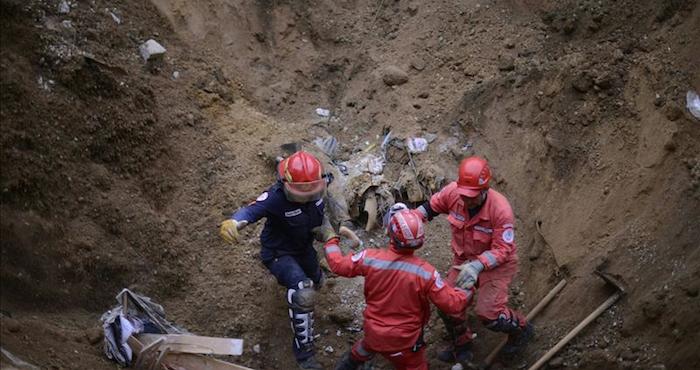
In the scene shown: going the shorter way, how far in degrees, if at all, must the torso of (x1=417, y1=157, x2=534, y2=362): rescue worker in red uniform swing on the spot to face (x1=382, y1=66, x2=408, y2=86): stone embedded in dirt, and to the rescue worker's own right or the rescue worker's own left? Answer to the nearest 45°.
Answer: approximately 90° to the rescue worker's own right

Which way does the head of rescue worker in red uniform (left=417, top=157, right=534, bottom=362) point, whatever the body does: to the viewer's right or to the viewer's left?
to the viewer's left

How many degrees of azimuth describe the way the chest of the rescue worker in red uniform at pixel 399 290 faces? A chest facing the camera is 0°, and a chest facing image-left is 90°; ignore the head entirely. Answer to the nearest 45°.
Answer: approximately 180°

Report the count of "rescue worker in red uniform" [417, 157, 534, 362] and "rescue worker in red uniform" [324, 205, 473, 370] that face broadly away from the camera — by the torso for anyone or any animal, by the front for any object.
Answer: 1

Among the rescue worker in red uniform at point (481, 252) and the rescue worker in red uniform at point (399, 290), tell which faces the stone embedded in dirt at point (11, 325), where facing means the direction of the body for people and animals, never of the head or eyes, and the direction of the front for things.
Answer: the rescue worker in red uniform at point (481, 252)

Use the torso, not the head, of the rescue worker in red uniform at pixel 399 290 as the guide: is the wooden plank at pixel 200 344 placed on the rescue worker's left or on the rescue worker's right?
on the rescue worker's left

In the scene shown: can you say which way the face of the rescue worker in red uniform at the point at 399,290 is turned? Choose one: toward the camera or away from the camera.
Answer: away from the camera

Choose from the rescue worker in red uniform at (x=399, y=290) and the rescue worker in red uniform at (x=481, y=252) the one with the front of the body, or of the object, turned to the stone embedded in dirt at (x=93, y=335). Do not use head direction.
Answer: the rescue worker in red uniform at (x=481, y=252)

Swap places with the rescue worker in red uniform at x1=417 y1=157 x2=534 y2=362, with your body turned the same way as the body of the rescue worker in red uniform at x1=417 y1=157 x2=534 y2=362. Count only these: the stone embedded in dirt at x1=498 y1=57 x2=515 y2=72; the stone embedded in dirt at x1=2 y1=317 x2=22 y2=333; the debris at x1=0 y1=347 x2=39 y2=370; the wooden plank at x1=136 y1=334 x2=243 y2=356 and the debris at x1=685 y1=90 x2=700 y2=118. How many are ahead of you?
3

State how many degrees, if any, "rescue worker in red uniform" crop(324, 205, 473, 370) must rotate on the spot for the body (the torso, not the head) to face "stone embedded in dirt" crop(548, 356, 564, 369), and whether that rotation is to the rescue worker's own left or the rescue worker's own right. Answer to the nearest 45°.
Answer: approximately 90° to the rescue worker's own right

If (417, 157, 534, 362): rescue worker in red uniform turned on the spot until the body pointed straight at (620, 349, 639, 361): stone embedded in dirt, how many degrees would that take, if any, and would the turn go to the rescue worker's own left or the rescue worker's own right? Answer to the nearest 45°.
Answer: approximately 135° to the rescue worker's own left
